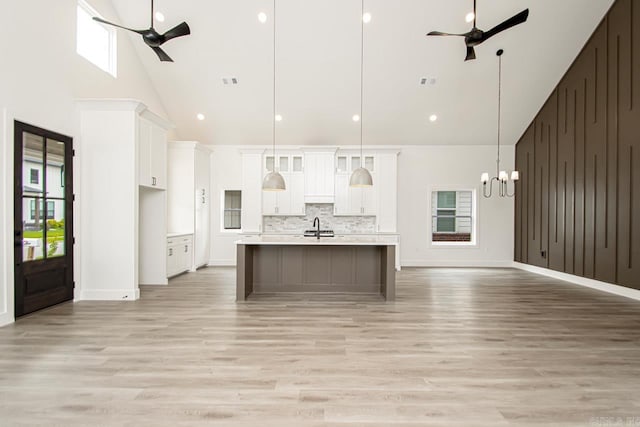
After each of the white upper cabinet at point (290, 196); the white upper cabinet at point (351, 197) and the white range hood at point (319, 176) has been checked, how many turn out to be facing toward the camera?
3

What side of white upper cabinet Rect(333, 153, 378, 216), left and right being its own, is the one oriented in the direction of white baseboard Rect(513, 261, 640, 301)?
left

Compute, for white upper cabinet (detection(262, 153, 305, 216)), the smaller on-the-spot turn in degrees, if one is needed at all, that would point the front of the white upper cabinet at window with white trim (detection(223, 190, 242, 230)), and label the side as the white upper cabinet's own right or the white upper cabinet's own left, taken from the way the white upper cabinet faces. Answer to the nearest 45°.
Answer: approximately 135° to the white upper cabinet's own right

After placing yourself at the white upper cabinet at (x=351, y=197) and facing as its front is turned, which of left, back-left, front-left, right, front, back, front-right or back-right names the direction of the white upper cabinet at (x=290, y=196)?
right

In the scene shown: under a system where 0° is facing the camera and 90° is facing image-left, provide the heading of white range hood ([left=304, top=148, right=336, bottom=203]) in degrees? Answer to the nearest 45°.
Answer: approximately 0°

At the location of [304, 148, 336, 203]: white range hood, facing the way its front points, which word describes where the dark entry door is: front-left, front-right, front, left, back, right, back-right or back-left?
front-right

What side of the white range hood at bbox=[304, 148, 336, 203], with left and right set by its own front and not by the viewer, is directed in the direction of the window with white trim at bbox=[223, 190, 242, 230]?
right

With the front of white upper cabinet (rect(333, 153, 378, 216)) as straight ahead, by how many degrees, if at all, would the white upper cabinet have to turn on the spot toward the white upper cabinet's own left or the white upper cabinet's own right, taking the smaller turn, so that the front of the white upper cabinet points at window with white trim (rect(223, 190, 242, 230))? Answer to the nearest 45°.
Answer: approximately 90° to the white upper cabinet's own right

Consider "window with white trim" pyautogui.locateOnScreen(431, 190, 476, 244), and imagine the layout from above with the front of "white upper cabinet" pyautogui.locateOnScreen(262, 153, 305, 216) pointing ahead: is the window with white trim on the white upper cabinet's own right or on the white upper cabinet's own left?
on the white upper cabinet's own left

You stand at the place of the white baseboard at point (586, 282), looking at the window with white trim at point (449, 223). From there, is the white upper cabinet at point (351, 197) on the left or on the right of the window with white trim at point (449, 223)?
left

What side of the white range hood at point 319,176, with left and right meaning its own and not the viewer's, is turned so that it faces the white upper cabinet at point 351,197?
left
